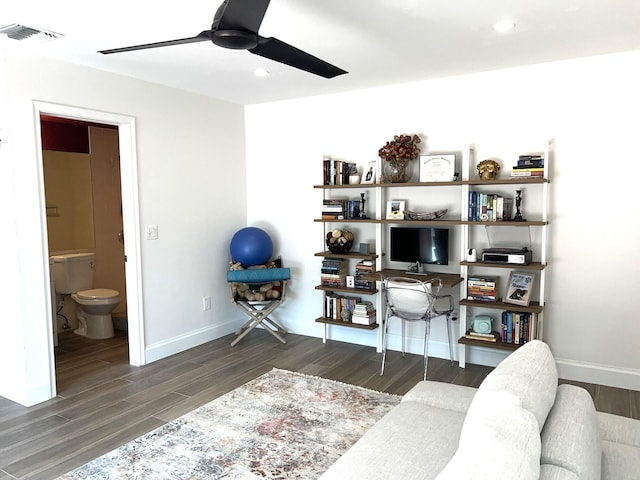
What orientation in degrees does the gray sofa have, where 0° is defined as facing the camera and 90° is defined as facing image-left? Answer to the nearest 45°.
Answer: approximately 90°

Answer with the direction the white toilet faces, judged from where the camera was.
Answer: facing the viewer and to the right of the viewer

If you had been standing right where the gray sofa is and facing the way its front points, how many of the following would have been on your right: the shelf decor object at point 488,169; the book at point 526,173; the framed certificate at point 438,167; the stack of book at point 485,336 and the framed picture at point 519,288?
5

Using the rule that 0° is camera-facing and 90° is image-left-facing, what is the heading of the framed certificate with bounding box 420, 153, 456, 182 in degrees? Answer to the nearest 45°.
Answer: approximately 0°

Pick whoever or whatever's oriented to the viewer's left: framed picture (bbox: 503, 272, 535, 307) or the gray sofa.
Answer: the gray sofa

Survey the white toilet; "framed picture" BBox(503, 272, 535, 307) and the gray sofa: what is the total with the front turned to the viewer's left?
1
